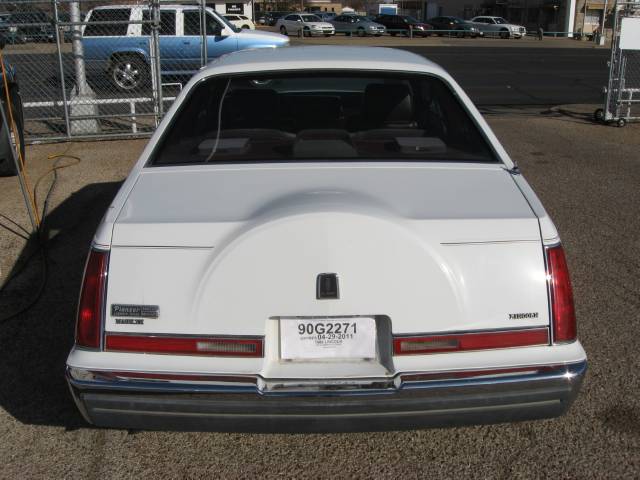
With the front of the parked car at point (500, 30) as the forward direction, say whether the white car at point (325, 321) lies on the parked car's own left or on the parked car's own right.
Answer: on the parked car's own right

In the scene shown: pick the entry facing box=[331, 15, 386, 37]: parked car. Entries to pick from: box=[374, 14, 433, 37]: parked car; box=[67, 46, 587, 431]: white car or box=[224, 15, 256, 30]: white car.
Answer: box=[67, 46, 587, 431]: white car

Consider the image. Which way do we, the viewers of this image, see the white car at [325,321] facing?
facing away from the viewer

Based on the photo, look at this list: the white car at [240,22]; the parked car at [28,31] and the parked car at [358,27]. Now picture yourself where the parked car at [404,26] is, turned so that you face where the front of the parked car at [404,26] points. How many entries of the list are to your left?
0

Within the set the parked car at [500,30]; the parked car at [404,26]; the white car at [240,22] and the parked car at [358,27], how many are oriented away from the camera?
0

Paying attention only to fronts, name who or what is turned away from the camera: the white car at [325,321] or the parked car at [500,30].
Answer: the white car

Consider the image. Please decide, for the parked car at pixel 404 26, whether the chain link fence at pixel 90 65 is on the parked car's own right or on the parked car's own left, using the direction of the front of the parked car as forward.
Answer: on the parked car's own right

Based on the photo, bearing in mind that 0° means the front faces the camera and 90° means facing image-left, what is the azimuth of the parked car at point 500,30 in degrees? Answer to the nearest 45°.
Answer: approximately 315°

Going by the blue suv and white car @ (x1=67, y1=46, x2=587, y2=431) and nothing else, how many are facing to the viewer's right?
1

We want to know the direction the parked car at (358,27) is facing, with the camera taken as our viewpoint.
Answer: facing the viewer and to the right of the viewer

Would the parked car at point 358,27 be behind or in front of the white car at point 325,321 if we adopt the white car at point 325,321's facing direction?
in front

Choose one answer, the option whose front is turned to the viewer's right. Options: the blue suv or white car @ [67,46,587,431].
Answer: the blue suv

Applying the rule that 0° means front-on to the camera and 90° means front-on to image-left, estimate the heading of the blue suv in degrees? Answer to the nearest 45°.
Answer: approximately 270°

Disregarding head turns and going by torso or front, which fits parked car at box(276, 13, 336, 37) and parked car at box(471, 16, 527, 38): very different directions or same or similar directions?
same or similar directions

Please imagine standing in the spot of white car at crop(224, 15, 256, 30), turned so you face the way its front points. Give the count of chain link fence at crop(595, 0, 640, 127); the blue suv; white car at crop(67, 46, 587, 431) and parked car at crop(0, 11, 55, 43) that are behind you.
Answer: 0

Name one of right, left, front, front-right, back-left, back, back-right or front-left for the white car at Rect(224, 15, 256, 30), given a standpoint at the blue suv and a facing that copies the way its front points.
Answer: left
